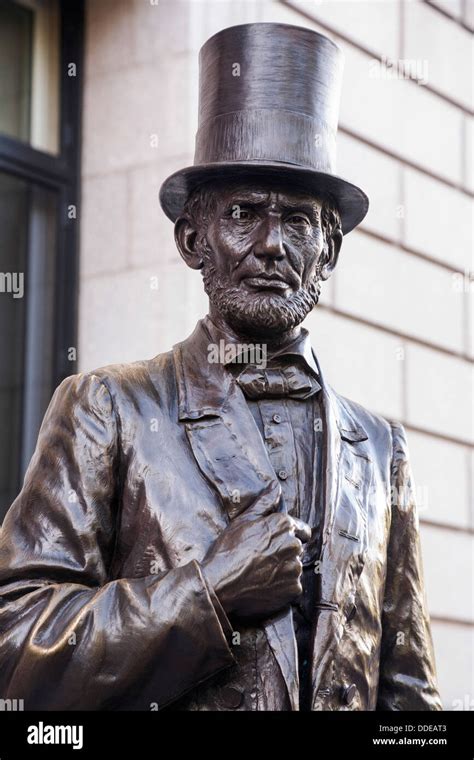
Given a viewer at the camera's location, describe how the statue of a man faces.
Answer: facing the viewer and to the right of the viewer

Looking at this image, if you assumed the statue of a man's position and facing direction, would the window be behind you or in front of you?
behind
